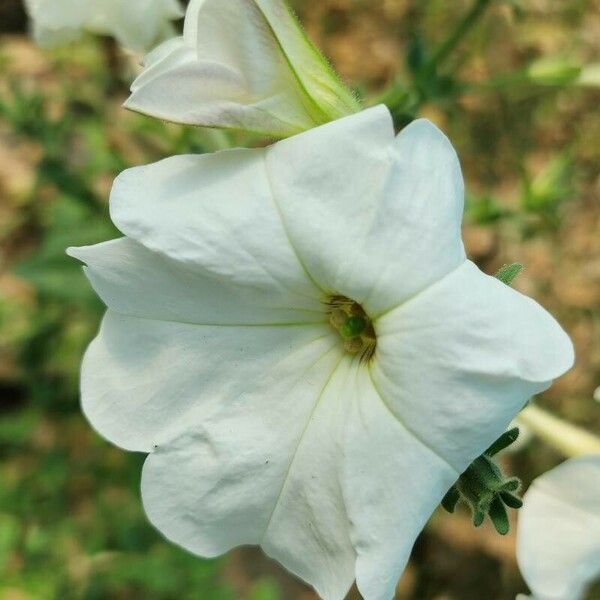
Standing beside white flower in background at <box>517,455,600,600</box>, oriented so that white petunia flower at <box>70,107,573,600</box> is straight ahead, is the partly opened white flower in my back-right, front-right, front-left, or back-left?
front-right

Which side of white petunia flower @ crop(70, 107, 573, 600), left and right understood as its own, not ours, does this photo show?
front

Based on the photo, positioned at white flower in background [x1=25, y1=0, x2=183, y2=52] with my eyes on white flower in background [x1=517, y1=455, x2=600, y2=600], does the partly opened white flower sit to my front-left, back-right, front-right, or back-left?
front-right

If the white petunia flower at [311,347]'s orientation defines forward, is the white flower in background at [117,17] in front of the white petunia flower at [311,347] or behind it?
behind
